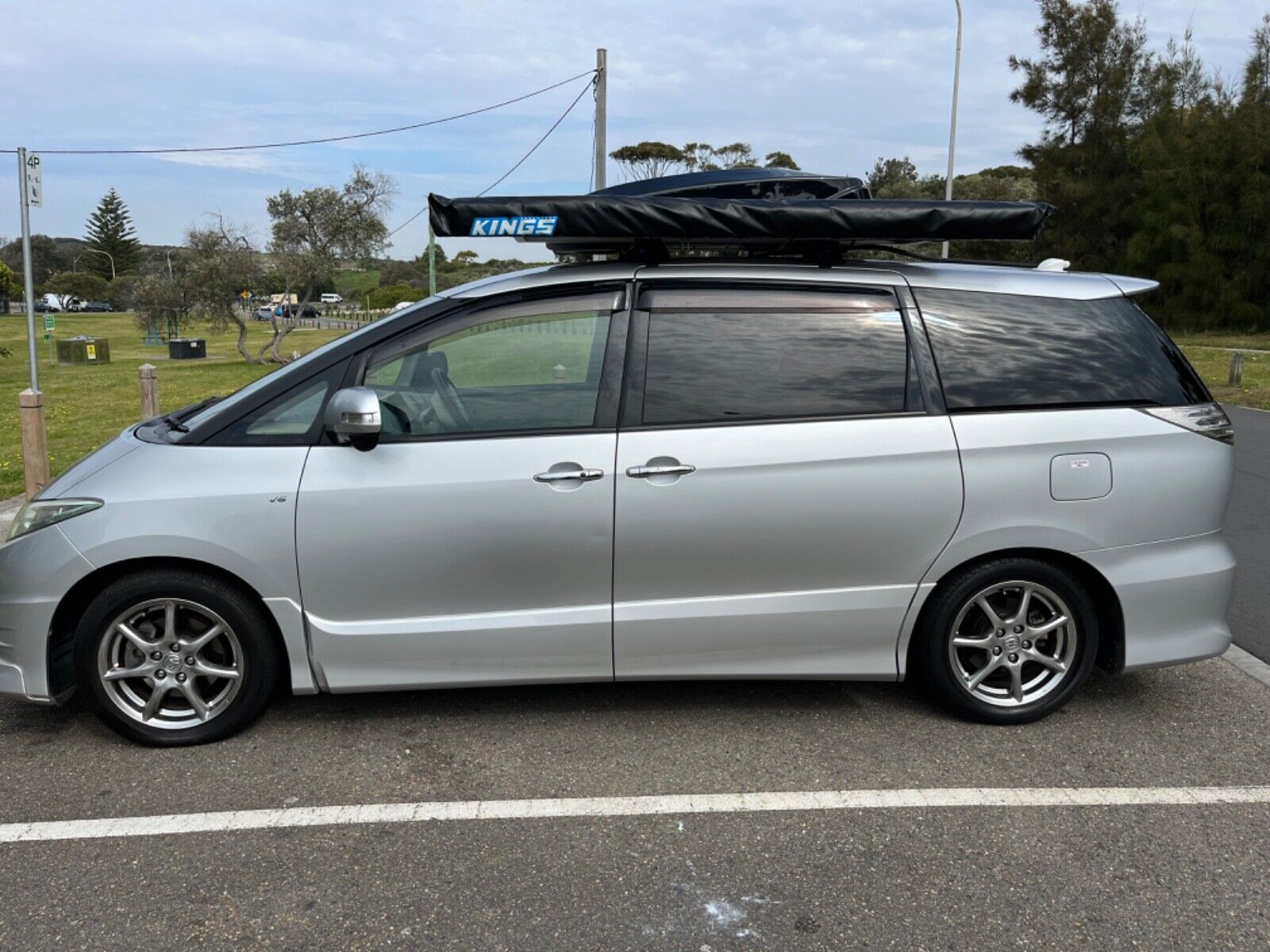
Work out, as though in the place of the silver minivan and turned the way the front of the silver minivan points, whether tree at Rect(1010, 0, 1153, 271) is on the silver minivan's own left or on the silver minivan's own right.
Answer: on the silver minivan's own right

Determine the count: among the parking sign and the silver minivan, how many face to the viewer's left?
1

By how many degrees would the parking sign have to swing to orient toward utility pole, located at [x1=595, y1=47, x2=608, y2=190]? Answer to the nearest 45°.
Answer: approximately 90° to its left

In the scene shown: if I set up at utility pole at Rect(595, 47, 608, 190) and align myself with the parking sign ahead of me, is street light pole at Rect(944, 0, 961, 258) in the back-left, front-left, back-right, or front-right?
back-left

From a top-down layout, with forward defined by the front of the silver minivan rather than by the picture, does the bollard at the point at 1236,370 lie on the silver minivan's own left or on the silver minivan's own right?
on the silver minivan's own right

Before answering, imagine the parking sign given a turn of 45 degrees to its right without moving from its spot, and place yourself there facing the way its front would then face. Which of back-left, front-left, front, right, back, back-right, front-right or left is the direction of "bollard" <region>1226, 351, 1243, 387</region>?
left

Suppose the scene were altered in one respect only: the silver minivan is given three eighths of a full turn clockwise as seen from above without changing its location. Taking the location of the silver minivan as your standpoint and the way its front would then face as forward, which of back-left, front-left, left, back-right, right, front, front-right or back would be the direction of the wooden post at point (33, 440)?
left

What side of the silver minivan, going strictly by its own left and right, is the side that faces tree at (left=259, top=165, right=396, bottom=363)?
right

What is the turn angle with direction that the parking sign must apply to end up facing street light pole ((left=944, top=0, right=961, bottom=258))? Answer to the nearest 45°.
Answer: approximately 90° to its left

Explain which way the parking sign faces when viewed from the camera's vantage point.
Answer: facing the viewer and to the right of the viewer

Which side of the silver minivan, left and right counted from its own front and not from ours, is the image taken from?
left
